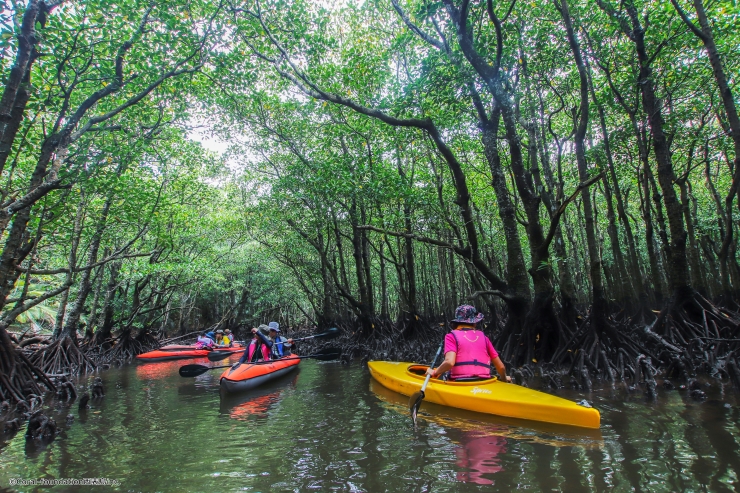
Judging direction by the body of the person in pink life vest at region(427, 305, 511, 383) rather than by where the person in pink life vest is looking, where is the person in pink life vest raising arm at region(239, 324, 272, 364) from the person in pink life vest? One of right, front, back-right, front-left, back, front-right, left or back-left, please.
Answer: front-left

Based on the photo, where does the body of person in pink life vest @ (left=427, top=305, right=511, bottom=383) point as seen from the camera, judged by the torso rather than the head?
away from the camera
